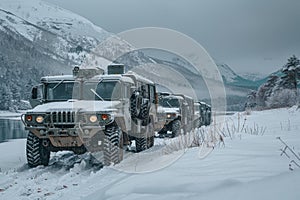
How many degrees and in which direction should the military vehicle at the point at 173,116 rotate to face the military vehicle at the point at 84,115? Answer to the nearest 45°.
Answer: approximately 45° to its left

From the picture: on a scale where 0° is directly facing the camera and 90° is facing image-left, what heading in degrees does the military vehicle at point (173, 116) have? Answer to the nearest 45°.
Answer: approximately 45°

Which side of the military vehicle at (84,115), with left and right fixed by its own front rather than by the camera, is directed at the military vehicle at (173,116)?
back

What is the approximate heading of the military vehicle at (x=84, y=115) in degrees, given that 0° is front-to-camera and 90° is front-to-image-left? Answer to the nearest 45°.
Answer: approximately 45°
